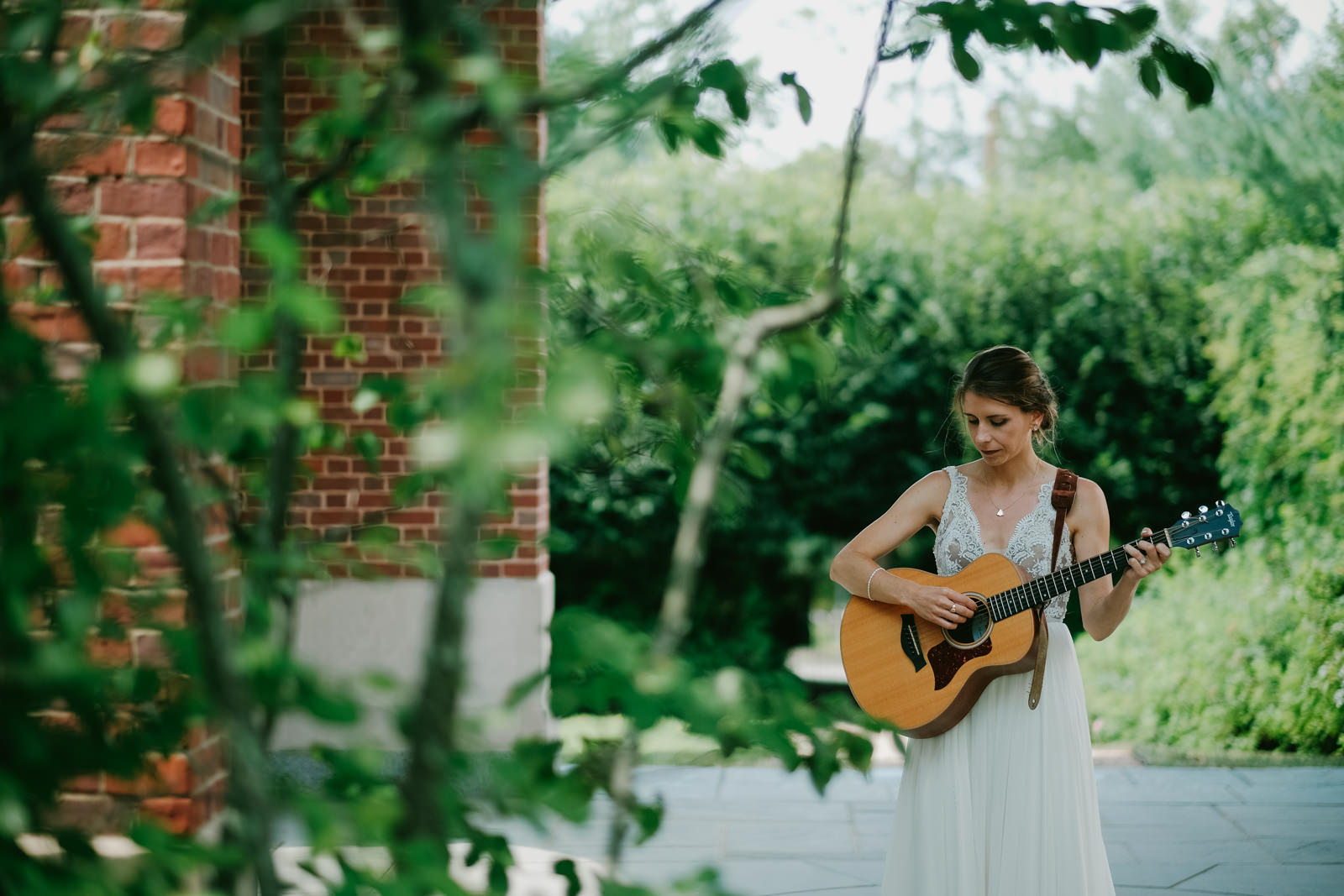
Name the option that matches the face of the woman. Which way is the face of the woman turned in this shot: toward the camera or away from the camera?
toward the camera

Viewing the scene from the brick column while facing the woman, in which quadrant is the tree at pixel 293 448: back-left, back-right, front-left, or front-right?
front-right

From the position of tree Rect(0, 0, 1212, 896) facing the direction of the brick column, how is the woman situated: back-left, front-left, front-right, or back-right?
front-right

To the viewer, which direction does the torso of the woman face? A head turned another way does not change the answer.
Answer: toward the camera

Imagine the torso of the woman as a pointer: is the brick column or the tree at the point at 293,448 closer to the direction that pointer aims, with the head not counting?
the tree

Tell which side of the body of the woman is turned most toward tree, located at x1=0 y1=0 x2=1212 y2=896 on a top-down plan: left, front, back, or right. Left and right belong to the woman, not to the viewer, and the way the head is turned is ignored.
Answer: front
